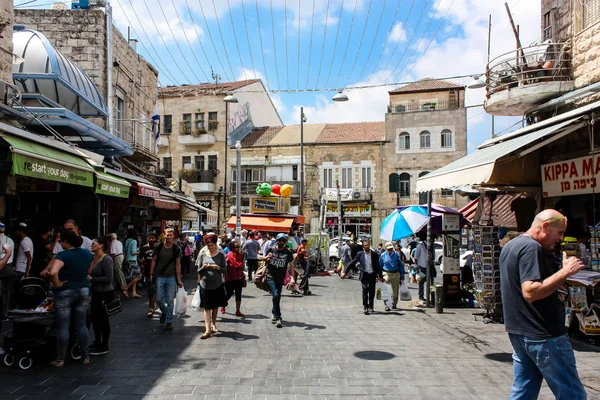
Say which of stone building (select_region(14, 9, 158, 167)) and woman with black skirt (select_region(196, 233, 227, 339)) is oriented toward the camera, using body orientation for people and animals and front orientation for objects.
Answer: the woman with black skirt

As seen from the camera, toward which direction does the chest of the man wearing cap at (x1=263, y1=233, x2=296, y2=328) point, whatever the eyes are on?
toward the camera

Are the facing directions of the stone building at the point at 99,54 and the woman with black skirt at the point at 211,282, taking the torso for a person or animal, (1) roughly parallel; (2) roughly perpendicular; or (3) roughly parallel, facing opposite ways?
roughly perpendicular

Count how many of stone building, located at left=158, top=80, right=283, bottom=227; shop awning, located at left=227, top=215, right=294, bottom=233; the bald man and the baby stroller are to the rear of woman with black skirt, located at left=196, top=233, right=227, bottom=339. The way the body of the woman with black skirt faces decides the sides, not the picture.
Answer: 2

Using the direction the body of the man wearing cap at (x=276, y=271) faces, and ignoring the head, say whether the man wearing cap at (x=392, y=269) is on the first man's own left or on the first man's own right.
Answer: on the first man's own left

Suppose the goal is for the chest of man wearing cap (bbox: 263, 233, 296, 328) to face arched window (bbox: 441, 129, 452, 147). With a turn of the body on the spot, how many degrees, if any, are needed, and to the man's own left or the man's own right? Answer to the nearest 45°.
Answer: approximately 135° to the man's own left

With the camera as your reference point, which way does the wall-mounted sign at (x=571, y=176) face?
facing the viewer and to the left of the viewer

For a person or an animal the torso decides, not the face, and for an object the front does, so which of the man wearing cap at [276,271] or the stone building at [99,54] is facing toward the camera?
the man wearing cap

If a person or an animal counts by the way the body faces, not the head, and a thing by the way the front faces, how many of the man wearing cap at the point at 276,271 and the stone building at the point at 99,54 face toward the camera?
1

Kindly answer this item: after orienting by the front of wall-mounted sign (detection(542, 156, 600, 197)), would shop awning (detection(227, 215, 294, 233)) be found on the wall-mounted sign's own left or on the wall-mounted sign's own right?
on the wall-mounted sign's own right

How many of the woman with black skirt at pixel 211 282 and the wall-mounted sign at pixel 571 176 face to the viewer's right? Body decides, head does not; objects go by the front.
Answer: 0

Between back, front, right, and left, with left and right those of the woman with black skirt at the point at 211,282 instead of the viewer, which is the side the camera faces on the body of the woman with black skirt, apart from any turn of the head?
front

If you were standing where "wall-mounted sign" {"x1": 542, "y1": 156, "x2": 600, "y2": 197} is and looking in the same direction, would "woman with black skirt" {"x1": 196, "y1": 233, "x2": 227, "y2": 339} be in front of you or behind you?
in front

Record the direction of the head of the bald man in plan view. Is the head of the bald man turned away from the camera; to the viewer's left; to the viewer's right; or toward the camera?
to the viewer's right

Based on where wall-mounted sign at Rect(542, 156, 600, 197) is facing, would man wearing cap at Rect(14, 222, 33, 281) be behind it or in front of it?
in front

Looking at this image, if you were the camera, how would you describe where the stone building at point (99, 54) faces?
facing to the right of the viewer

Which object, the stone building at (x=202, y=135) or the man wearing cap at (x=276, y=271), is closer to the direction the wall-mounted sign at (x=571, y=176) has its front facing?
the man wearing cap

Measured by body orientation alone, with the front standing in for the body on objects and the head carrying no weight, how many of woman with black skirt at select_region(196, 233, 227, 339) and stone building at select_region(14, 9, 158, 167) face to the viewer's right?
1

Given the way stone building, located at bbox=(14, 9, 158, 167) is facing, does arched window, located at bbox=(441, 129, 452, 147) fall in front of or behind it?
in front
